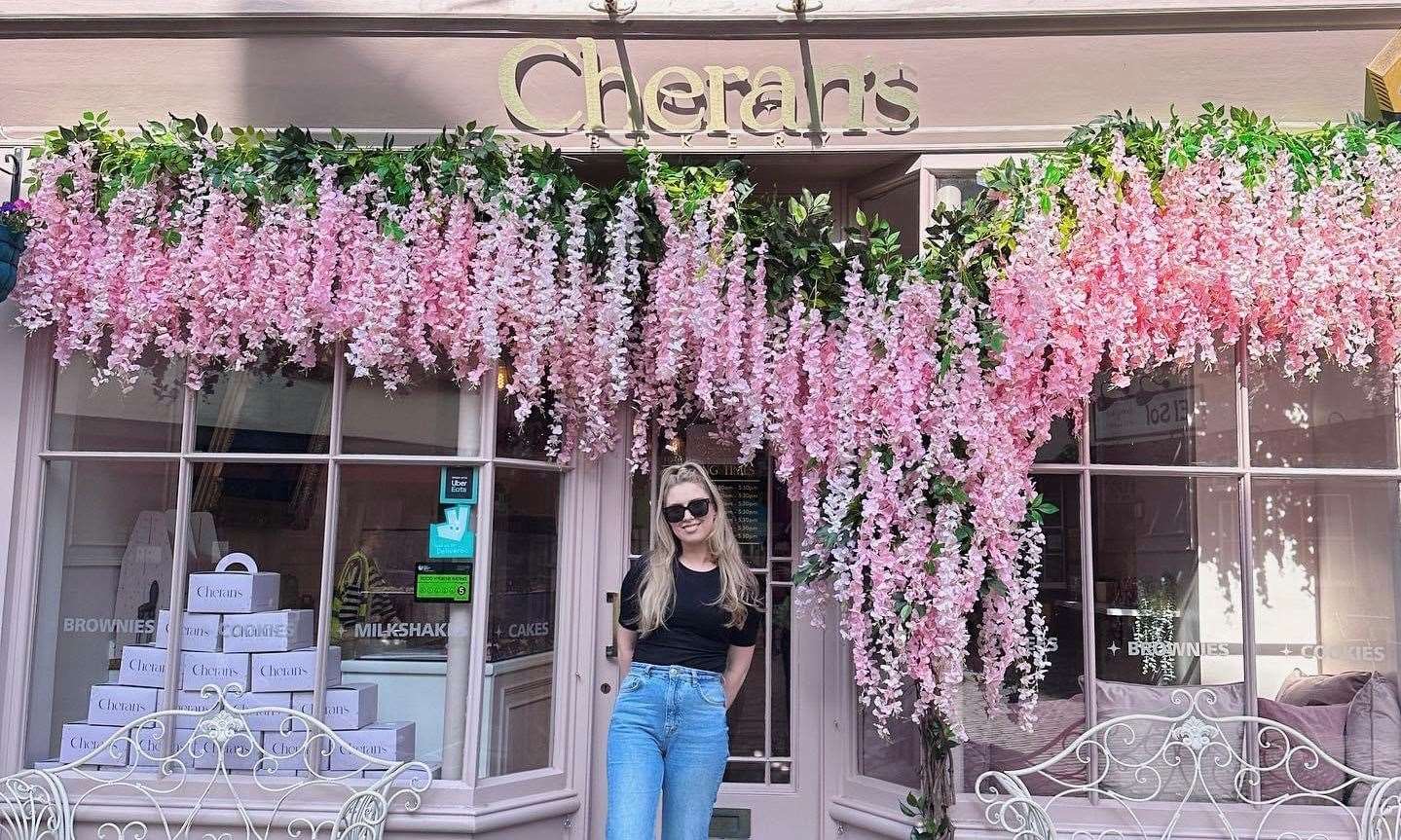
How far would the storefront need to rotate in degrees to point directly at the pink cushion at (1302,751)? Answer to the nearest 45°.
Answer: approximately 90° to its left

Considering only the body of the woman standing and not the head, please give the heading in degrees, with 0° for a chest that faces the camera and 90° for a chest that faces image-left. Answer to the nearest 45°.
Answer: approximately 0°

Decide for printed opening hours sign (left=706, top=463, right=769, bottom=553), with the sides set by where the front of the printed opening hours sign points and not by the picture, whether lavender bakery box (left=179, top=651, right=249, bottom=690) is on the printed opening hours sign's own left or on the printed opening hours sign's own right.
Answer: on the printed opening hours sign's own right

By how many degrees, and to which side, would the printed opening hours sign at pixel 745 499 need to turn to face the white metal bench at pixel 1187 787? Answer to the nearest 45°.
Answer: approximately 90° to its left

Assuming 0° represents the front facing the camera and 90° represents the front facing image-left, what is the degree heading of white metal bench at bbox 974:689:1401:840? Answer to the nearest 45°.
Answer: approximately 0°

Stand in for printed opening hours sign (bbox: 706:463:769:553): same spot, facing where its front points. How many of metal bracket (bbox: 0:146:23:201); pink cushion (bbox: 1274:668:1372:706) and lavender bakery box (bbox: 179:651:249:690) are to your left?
1

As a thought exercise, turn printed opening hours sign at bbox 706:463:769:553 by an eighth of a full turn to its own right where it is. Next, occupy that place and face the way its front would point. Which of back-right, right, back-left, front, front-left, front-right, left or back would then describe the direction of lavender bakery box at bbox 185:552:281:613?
front-right

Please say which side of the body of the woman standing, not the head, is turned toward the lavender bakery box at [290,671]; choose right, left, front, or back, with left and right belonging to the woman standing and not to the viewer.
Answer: right

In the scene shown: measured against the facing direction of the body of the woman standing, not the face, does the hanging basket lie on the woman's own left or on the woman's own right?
on the woman's own right

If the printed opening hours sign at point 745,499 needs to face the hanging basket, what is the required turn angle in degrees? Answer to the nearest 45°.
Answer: approximately 90° to its right
